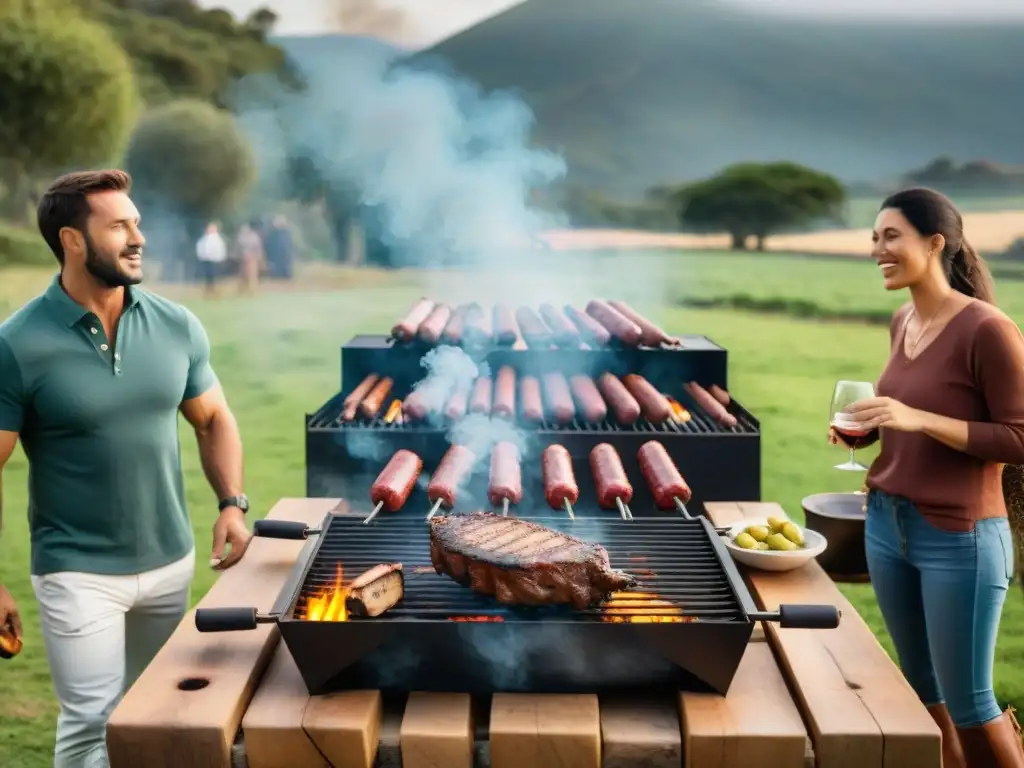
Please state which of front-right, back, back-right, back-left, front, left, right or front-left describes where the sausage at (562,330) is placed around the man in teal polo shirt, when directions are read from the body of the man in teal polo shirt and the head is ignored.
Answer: left

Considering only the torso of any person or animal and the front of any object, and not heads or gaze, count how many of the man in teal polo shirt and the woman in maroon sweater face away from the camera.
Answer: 0

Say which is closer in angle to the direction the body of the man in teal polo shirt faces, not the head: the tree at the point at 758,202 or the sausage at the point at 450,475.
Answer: the sausage

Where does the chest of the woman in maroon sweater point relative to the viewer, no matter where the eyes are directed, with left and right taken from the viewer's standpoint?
facing the viewer and to the left of the viewer

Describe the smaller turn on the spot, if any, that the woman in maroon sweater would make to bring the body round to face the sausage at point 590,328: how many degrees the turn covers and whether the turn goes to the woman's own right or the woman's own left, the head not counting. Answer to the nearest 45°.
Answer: approximately 90° to the woman's own right

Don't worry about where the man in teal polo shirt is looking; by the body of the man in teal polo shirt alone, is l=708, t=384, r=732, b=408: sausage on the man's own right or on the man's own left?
on the man's own left

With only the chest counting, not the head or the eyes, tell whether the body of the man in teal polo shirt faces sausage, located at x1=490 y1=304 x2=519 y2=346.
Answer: no

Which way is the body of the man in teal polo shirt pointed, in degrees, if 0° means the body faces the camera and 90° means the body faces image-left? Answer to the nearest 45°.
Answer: approximately 315°

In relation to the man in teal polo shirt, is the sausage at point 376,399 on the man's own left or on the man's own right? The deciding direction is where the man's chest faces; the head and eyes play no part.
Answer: on the man's own left

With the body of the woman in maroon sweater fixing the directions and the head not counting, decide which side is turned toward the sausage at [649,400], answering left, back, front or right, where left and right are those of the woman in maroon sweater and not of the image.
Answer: right

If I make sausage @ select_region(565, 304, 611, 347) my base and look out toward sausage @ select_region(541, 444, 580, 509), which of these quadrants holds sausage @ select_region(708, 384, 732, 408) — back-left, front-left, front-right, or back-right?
front-left

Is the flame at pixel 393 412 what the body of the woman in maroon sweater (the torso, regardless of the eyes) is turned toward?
no

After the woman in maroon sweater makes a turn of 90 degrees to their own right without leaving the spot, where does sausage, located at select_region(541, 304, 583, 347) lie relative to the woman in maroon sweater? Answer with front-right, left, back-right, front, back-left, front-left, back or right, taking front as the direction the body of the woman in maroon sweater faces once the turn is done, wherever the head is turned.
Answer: front

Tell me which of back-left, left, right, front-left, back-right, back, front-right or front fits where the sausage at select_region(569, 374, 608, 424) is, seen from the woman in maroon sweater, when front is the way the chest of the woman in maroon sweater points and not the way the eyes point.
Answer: right

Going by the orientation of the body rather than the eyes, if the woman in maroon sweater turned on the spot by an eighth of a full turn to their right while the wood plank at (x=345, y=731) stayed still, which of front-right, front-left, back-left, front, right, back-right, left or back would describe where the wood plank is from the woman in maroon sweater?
front-left

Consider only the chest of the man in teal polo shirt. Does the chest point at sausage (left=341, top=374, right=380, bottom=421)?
no

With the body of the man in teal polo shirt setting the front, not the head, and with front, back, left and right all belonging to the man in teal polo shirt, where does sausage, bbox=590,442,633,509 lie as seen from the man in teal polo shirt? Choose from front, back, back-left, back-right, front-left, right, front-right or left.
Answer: front-left
